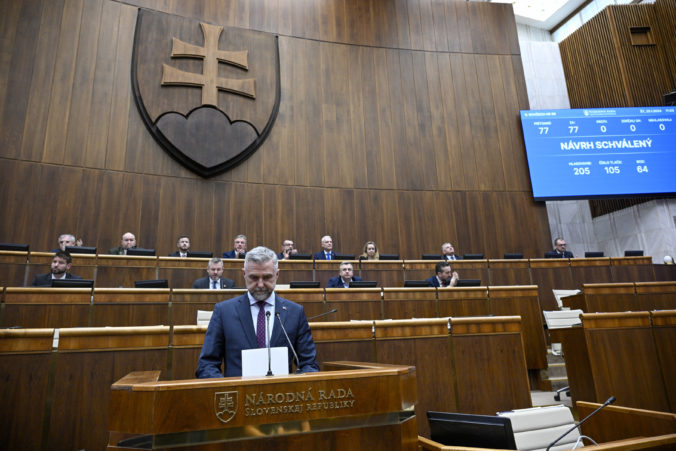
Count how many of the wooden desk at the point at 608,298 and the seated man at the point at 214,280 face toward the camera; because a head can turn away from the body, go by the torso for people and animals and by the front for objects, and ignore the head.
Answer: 2

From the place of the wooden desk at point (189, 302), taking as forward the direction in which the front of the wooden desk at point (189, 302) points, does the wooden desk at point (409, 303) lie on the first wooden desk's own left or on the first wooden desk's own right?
on the first wooden desk's own left

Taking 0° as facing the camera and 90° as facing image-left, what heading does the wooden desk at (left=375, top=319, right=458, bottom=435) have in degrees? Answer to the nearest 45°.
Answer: approximately 0°

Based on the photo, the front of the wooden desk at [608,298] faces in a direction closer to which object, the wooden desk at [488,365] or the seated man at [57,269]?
the wooden desk

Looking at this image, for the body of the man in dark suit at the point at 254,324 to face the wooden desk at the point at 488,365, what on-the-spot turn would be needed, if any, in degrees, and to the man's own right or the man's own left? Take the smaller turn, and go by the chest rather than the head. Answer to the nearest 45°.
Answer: approximately 135° to the man's own left

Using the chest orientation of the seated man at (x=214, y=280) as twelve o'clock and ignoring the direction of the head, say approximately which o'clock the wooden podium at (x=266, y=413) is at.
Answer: The wooden podium is roughly at 12 o'clock from the seated man.

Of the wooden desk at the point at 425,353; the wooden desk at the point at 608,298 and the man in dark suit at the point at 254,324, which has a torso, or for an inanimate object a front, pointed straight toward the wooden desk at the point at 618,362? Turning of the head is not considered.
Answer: the wooden desk at the point at 608,298

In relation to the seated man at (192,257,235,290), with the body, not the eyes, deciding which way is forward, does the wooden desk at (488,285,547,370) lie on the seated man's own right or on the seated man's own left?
on the seated man's own left
